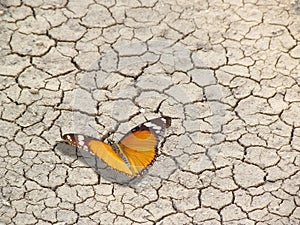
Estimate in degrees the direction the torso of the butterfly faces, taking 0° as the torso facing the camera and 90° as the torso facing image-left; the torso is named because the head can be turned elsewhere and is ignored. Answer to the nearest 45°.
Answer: approximately 135°
